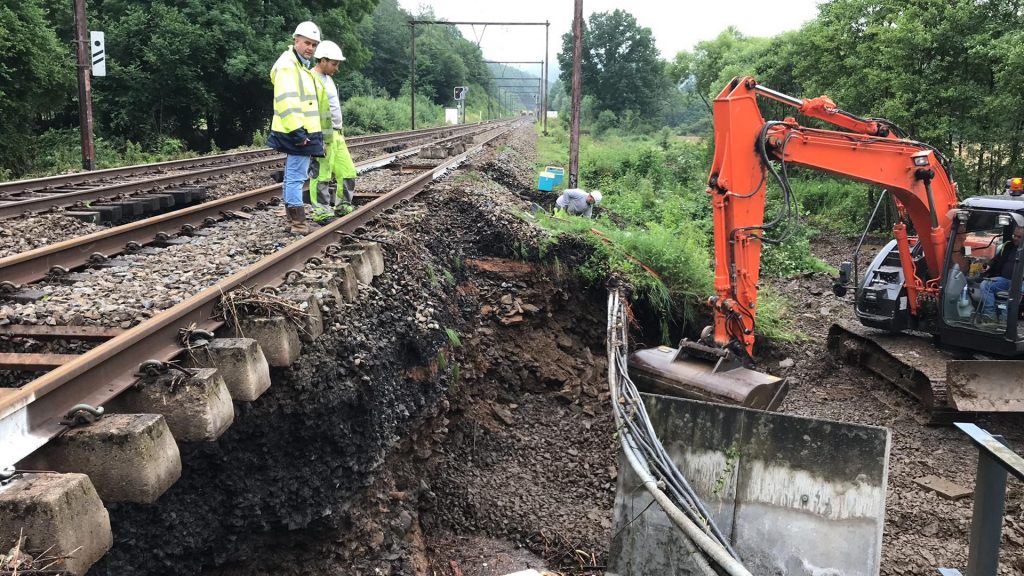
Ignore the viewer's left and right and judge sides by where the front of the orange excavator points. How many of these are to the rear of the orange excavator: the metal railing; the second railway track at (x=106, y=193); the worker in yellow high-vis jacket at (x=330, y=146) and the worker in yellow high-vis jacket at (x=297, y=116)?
0

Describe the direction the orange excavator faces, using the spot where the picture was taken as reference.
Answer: facing the viewer and to the left of the viewer

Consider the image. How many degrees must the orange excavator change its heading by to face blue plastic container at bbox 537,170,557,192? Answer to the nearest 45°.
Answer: approximately 90° to its right

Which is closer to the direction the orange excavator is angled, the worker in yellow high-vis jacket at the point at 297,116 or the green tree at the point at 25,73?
the worker in yellow high-vis jacket

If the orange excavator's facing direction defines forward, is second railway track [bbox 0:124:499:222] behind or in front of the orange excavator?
in front

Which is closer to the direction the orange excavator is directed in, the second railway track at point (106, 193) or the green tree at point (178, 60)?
the second railway track

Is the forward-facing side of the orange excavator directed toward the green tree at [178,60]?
no

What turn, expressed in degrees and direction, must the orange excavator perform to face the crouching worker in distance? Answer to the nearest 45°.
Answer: approximately 90° to its right

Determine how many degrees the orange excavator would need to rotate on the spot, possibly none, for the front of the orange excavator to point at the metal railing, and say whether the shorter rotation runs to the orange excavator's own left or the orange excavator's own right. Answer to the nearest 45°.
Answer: approximately 45° to the orange excavator's own left

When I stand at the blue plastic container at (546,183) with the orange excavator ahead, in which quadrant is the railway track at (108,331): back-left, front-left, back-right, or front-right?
front-right

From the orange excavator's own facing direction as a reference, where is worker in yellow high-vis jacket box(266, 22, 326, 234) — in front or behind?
in front

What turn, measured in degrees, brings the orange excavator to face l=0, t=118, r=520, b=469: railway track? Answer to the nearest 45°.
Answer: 0° — it already faces it

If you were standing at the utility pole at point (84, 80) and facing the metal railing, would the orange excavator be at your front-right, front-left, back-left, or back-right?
front-left
